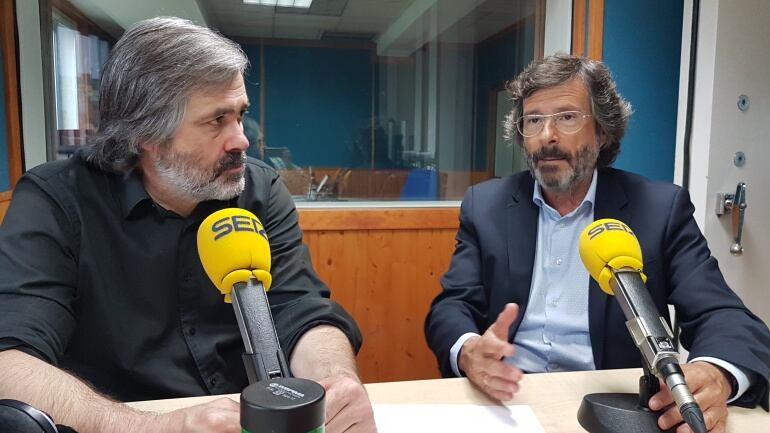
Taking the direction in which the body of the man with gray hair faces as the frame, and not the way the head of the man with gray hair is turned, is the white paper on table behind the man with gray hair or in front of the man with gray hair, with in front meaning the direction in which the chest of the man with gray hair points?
in front

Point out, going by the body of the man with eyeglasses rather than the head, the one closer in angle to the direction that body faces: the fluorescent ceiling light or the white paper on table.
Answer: the white paper on table

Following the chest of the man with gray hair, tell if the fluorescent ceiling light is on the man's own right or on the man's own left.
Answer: on the man's own left

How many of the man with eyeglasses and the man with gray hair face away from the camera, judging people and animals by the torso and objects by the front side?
0

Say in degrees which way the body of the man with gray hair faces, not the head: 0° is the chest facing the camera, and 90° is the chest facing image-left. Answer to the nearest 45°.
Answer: approximately 315°

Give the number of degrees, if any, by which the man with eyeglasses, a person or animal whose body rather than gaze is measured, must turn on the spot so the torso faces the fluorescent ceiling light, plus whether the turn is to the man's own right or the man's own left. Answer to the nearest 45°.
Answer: approximately 90° to the man's own right

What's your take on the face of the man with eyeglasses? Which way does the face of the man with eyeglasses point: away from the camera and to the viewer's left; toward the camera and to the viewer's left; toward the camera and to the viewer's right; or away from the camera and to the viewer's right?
toward the camera and to the viewer's left

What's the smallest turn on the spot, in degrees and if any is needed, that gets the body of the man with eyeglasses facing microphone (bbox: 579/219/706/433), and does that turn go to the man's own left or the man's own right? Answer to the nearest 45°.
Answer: approximately 45° to the man's own left

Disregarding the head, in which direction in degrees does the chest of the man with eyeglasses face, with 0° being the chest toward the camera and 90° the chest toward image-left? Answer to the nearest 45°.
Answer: approximately 45°

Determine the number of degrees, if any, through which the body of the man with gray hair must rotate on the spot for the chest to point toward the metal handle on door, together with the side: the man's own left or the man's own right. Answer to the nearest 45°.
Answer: approximately 45° to the man's own left
